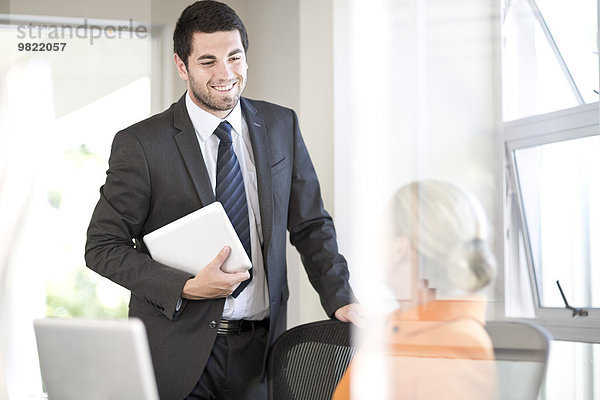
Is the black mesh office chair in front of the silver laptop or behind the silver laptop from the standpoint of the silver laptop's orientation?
in front

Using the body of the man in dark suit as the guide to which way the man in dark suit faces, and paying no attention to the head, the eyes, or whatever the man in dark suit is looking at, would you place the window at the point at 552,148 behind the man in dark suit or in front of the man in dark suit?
in front

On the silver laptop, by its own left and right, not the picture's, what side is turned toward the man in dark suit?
front

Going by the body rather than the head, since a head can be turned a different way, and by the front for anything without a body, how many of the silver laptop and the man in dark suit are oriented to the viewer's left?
0

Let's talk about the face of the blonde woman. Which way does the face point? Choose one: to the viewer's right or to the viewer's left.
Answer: to the viewer's left

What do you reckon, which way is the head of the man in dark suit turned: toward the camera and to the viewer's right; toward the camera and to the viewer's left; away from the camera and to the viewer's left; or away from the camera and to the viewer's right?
toward the camera and to the viewer's right

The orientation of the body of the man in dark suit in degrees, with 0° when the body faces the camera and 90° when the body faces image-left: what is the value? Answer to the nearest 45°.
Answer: approximately 315°

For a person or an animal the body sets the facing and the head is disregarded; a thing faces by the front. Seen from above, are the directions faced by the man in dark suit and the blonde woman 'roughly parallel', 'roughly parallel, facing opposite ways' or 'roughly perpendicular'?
roughly parallel, facing opposite ways

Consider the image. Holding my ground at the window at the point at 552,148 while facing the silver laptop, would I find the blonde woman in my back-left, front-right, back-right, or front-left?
front-left

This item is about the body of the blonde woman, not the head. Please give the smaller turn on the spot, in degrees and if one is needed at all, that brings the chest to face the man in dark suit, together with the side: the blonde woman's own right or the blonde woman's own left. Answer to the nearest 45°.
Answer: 0° — they already face them

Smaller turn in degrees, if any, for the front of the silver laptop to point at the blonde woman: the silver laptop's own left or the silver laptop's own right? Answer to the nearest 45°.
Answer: approximately 90° to the silver laptop's own right

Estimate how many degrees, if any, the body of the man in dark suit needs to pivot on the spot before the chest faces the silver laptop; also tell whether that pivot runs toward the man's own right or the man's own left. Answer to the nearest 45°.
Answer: approximately 45° to the man's own right

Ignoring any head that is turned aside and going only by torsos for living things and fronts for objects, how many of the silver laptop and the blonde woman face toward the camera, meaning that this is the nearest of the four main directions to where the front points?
0

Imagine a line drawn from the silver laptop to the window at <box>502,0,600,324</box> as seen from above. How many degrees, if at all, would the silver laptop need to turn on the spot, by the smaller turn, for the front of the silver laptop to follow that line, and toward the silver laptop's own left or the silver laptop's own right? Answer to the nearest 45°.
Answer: approximately 90° to the silver laptop's own right

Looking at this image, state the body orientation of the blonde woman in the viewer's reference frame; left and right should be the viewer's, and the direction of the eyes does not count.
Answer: facing away from the viewer and to the left of the viewer

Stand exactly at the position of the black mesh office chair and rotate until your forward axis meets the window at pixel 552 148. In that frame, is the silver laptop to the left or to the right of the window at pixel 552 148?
left

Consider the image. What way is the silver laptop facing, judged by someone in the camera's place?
facing away from the viewer and to the right of the viewer
